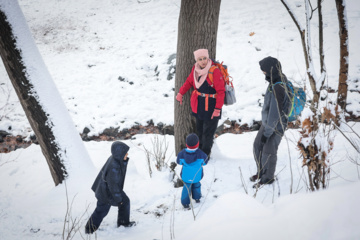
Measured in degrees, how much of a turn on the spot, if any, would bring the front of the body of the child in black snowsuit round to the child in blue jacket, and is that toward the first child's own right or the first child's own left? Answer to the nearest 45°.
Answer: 0° — they already face them

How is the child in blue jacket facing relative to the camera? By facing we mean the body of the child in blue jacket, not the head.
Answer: away from the camera

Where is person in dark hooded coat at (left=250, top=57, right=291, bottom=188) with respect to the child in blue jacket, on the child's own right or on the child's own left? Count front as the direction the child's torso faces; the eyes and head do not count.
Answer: on the child's own right

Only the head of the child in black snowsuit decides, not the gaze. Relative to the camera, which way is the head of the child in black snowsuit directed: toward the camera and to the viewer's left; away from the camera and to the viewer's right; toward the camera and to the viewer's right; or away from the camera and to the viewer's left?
away from the camera and to the viewer's right

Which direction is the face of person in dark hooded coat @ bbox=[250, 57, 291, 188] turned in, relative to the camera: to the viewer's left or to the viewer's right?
to the viewer's left

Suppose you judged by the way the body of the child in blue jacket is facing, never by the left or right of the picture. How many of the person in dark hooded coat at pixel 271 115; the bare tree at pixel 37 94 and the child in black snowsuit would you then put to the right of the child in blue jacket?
1

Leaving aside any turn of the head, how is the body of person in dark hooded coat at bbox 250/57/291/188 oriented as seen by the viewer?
to the viewer's left

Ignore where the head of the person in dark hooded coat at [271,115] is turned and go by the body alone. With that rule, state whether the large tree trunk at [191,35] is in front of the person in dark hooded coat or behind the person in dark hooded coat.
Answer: in front

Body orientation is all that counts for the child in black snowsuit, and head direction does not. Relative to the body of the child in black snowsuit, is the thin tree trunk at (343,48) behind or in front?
in front
